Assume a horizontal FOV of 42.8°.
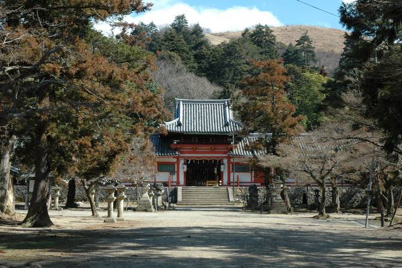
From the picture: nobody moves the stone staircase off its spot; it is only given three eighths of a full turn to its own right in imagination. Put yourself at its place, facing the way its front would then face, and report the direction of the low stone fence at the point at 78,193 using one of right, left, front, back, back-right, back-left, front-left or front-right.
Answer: front-left

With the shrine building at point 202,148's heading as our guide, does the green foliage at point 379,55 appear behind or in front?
in front

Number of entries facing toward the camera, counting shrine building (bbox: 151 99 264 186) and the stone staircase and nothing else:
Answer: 2

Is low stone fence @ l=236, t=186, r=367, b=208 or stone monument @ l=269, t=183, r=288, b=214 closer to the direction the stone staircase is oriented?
the stone monument

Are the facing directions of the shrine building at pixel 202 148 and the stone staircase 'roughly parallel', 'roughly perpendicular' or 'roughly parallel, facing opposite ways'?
roughly parallel

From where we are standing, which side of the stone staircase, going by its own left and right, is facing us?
front

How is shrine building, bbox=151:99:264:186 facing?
toward the camera

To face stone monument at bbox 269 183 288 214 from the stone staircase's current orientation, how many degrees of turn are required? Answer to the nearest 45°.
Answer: approximately 45° to its left

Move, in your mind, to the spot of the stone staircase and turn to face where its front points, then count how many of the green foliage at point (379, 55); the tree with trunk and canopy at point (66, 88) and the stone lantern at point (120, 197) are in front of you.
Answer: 3

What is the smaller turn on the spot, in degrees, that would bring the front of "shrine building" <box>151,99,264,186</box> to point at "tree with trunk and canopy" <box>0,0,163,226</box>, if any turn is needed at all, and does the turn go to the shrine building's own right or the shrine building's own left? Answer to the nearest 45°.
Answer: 0° — it already faces it

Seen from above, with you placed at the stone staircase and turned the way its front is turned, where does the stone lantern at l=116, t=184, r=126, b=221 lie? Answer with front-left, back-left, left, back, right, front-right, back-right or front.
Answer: front
